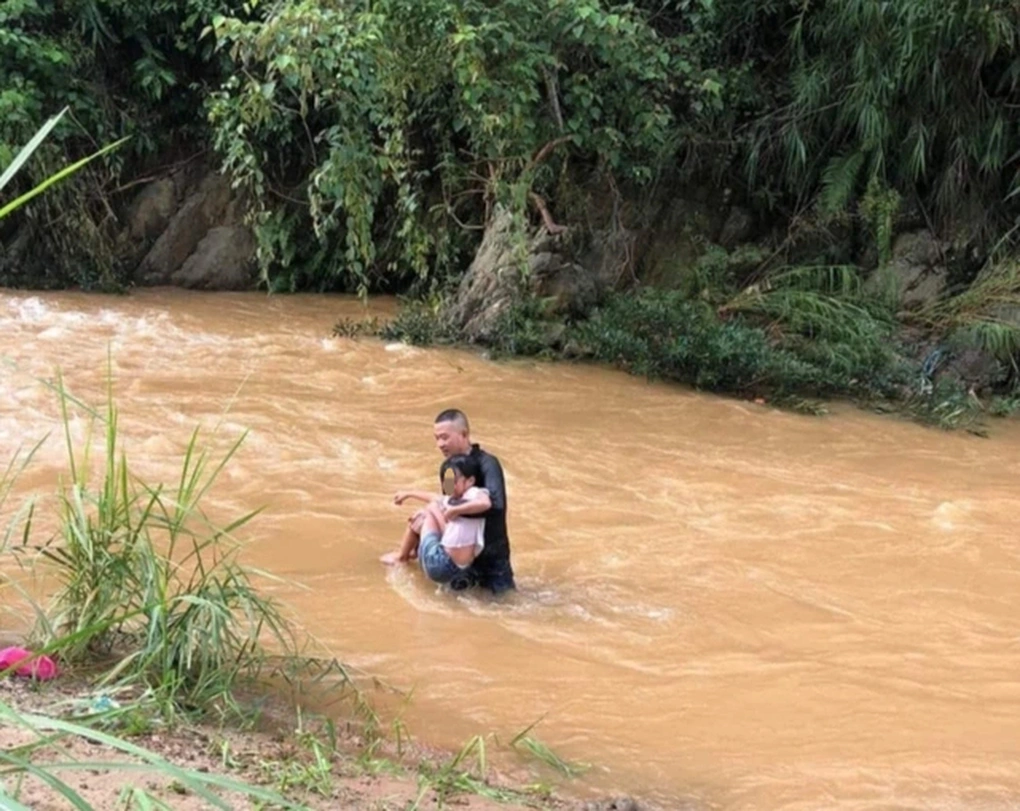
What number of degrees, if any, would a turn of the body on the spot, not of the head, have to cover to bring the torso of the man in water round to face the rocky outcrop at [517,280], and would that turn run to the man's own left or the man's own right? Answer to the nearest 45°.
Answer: approximately 90° to the man's own right

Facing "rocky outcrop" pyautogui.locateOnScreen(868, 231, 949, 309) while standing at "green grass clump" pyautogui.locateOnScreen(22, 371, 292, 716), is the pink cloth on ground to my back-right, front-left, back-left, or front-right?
back-left

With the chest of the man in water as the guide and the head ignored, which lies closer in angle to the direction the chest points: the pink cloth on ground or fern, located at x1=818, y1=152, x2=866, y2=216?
the pink cloth on ground

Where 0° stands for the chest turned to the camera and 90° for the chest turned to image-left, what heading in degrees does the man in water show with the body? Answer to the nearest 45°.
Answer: approximately 90°

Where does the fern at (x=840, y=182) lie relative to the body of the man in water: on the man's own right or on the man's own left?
on the man's own right

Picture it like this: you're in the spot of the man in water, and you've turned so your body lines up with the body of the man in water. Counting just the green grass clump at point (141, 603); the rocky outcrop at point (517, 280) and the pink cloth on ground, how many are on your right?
1

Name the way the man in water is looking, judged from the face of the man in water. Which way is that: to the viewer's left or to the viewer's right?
to the viewer's left

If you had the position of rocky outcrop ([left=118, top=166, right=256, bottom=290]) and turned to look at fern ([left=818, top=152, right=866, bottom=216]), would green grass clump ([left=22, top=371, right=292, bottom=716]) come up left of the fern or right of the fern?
right

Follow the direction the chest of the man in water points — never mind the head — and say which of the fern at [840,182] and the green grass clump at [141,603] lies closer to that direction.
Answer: the green grass clump

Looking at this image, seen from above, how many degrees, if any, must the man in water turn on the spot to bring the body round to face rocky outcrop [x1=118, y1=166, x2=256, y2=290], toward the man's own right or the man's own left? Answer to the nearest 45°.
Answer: approximately 90° to the man's own right
